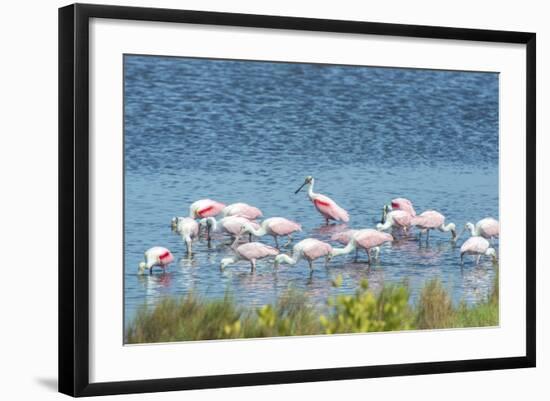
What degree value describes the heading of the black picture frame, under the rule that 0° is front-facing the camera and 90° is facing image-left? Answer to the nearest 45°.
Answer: approximately 315°
